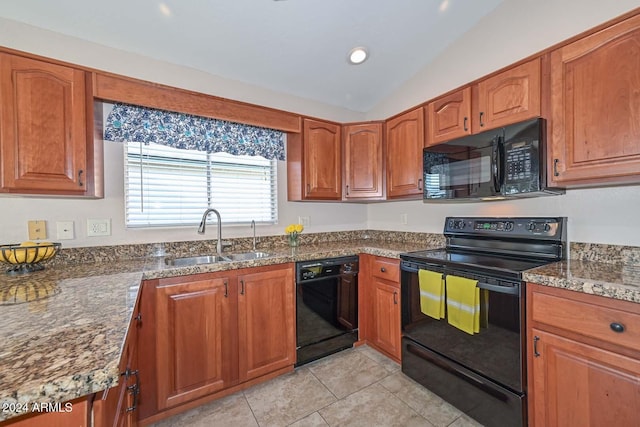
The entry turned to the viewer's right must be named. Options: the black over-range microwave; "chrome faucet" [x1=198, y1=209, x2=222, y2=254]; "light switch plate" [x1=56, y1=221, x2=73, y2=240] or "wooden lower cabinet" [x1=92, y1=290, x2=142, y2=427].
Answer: the wooden lower cabinet

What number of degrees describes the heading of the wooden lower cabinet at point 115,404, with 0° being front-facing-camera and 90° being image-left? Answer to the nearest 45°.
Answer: approximately 270°

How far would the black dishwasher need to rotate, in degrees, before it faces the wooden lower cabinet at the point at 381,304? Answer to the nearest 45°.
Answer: approximately 45° to its left

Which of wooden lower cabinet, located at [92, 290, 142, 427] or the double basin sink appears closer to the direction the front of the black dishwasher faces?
the wooden lower cabinet

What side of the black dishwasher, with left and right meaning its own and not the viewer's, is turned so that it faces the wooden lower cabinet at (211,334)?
right

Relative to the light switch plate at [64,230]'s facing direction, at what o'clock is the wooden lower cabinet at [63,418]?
The wooden lower cabinet is roughly at 12 o'clock from the light switch plate.

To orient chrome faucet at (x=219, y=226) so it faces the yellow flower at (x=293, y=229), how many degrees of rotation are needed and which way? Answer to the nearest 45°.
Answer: approximately 135° to its left

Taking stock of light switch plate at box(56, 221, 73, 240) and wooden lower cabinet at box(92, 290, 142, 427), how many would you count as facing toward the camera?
1
